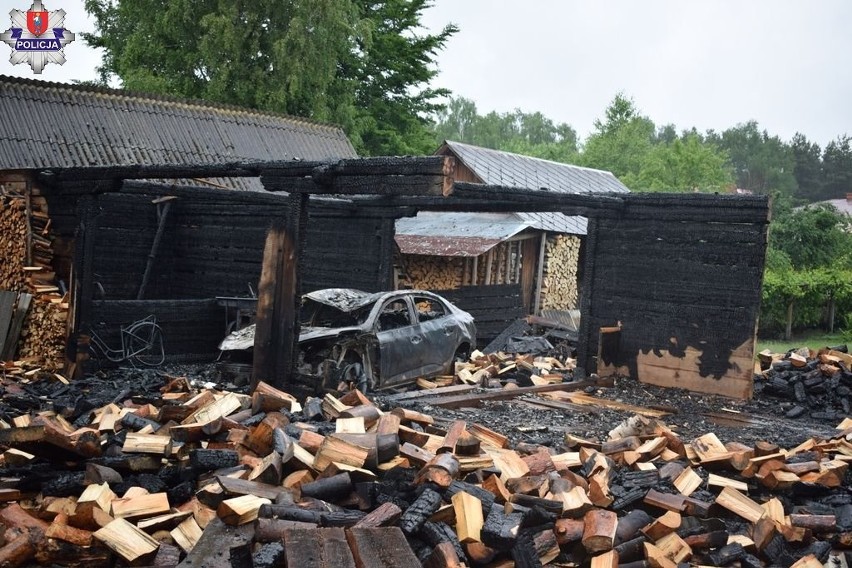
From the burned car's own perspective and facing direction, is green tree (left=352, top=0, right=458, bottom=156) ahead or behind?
behind

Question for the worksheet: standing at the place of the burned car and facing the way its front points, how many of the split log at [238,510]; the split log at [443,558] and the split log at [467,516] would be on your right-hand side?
0

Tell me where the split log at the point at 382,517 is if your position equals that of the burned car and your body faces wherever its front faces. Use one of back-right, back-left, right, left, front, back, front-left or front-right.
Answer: front-left

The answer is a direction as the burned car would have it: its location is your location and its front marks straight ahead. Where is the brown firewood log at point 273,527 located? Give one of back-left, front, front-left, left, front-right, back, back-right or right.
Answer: front-left

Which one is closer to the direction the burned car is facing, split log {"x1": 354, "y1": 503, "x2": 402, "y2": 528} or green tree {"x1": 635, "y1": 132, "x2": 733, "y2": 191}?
the split log

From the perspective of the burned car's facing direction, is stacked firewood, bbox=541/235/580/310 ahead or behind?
behind

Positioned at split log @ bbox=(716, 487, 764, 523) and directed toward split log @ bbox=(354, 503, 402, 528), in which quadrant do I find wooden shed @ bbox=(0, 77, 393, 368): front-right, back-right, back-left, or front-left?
front-right

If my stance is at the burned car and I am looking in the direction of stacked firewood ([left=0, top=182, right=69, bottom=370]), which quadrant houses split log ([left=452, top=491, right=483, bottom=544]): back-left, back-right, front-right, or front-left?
back-left

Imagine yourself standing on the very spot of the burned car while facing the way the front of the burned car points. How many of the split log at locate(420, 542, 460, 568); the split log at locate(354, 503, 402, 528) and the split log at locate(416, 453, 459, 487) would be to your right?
0

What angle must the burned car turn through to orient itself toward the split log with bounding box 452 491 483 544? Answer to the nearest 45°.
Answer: approximately 45° to its left
